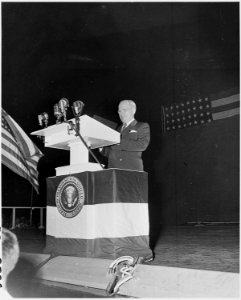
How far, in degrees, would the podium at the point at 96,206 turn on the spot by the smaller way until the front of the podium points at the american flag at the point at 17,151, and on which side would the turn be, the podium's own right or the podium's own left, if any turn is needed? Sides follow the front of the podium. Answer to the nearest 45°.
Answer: approximately 135° to the podium's own right

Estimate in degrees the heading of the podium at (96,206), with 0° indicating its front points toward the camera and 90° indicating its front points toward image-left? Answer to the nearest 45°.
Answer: approximately 45°

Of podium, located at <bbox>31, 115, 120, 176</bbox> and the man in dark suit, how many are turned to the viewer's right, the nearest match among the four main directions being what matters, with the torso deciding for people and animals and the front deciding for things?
0

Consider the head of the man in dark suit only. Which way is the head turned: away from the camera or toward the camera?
toward the camera

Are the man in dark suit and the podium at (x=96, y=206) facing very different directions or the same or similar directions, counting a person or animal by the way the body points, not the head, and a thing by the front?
same or similar directions
